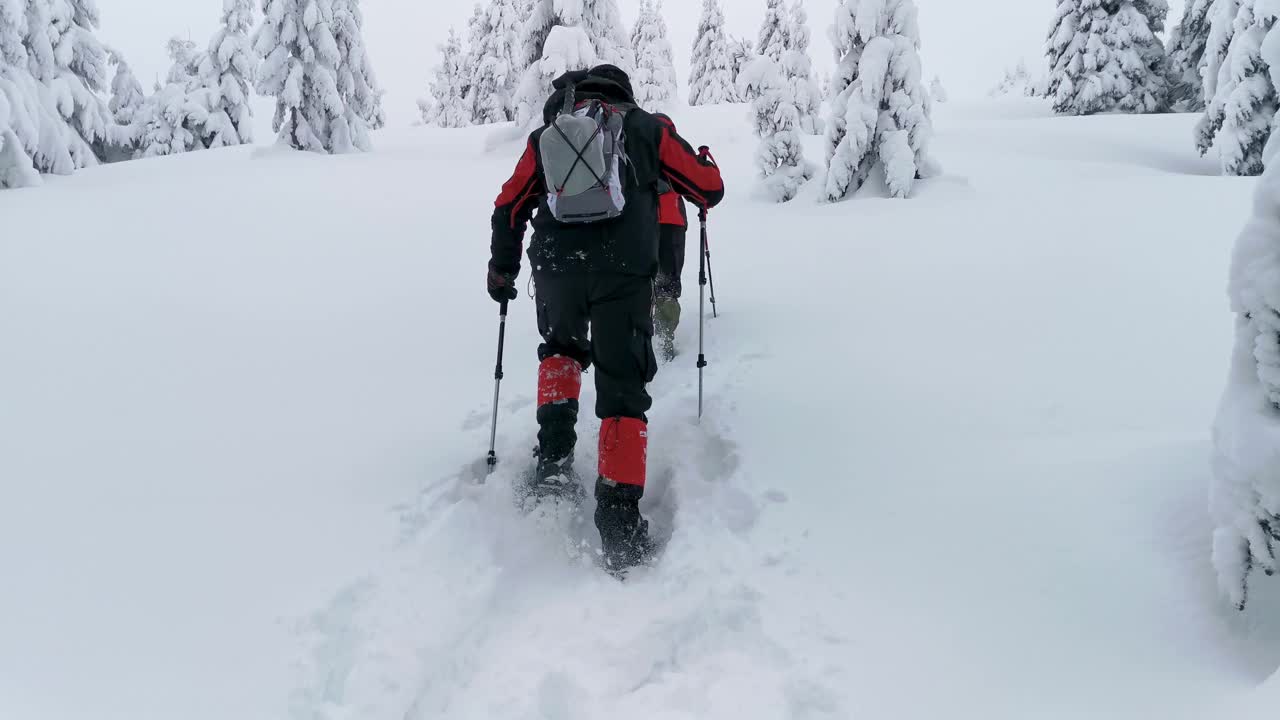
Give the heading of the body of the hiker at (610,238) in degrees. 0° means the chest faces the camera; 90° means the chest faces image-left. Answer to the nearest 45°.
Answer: approximately 180°

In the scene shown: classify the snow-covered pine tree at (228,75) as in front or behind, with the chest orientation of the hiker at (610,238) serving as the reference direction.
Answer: in front

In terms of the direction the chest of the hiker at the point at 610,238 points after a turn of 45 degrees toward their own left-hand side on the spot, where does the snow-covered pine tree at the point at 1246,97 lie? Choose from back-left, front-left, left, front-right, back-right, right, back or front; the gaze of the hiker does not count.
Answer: right

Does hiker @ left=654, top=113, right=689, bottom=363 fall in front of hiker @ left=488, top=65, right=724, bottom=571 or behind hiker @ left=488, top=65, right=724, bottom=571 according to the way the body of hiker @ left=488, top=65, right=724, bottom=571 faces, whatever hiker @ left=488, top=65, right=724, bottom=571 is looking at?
in front

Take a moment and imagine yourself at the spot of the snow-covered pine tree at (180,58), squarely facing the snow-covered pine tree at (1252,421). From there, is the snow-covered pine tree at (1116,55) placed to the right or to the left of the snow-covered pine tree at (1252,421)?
left

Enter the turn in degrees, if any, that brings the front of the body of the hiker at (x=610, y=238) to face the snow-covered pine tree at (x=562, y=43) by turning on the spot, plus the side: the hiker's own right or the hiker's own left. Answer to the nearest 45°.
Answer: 0° — they already face it

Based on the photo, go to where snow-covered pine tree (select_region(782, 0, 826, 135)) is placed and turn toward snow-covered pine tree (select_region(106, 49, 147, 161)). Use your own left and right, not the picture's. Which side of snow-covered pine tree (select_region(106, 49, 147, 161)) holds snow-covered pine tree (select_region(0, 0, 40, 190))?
left

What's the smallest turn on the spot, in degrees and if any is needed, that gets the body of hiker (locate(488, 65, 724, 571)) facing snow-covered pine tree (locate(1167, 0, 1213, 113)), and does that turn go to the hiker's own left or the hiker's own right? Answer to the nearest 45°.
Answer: approximately 45° to the hiker's own right

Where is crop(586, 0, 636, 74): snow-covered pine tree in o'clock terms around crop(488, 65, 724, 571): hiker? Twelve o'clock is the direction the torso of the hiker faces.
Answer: The snow-covered pine tree is roughly at 12 o'clock from the hiker.

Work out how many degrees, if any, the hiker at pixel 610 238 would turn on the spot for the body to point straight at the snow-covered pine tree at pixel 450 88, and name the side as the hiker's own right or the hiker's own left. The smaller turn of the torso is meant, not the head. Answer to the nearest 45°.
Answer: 0° — they already face it
